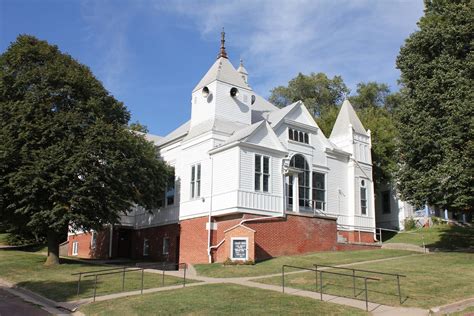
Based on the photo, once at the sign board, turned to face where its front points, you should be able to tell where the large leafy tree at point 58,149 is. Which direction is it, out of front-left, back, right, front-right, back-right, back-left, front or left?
right

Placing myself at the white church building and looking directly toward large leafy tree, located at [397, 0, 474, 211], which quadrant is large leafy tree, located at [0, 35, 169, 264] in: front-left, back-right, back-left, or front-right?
back-right

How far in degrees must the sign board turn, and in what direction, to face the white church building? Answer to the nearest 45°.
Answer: approximately 180°

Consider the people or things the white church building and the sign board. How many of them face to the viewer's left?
0

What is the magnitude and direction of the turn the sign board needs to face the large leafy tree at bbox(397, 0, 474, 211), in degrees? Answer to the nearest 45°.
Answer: approximately 90° to its left

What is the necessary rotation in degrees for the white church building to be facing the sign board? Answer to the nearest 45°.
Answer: approximately 45° to its right

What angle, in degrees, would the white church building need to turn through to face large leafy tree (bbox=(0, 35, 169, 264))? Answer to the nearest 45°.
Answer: approximately 135° to its right
